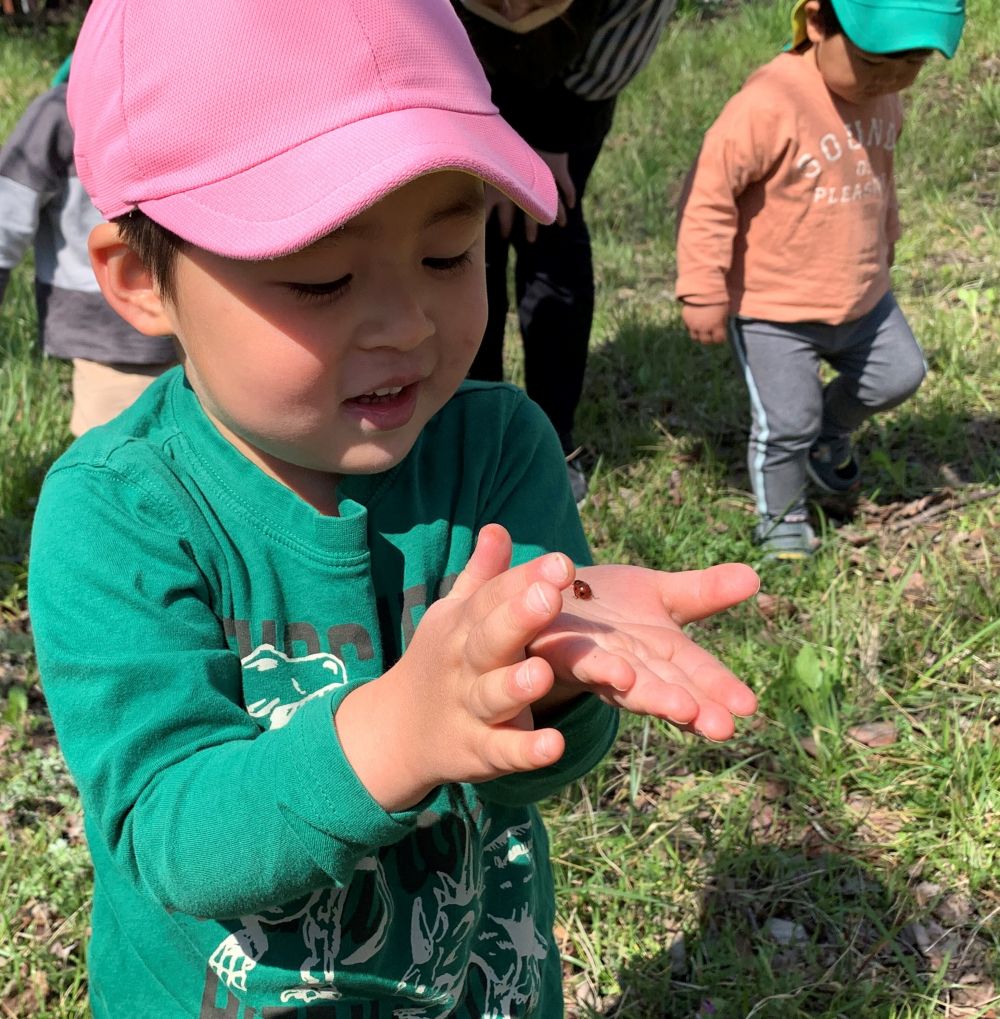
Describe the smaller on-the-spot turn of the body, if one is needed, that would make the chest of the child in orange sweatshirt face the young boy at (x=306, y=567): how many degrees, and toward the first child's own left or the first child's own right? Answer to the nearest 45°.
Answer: approximately 45° to the first child's own right

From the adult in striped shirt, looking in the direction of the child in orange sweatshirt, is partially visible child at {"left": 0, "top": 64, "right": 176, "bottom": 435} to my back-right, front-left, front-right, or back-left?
back-right

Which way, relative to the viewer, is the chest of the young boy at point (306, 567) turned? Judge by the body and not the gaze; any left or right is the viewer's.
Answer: facing the viewer and to the right of the viewer

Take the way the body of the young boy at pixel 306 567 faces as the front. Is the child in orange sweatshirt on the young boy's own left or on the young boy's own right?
on the young boy's own left

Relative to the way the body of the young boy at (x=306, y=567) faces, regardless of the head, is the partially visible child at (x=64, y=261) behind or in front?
behind

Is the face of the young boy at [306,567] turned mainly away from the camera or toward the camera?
toward the camera

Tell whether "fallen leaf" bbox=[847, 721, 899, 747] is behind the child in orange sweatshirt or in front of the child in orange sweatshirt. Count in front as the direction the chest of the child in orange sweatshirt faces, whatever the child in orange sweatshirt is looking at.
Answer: in front

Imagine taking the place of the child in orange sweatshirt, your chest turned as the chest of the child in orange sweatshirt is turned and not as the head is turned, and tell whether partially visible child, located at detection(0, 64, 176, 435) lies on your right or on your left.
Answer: on your right

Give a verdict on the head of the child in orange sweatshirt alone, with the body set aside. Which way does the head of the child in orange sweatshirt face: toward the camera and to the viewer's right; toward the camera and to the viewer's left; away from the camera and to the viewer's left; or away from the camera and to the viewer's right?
toward the camera and to the viewer's right

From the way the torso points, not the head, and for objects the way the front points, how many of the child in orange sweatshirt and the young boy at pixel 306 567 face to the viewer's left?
0

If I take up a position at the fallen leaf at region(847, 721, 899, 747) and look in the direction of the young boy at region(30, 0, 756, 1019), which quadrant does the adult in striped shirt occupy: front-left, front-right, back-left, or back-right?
back-right

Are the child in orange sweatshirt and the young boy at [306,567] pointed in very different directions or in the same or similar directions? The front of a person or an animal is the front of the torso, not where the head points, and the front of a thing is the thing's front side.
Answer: same or similar directions
